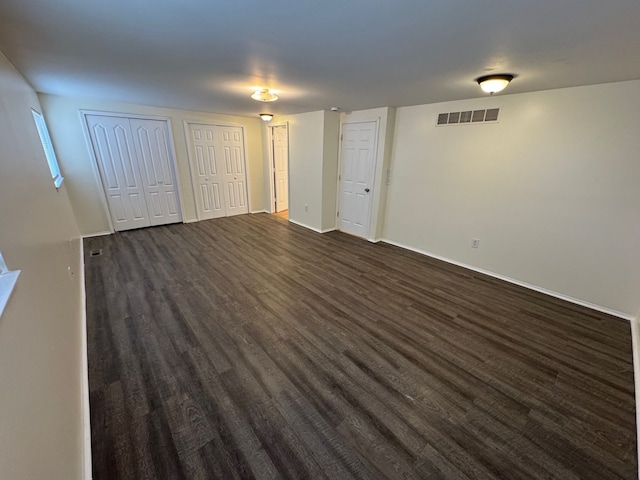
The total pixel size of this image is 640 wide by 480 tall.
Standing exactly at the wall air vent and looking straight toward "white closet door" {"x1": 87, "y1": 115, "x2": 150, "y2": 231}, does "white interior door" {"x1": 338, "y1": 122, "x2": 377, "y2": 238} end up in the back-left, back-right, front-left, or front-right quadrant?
front-right

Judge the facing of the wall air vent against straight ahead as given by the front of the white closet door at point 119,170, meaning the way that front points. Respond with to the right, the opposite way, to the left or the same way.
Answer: to the right

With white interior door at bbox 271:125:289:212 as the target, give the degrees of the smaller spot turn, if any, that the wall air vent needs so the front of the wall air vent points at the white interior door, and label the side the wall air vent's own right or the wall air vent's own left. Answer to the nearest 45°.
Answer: approximately 45° to the wall air vent's own right

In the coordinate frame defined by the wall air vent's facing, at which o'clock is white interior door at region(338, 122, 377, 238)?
The white interior door is roughly at 2 o'clock from the wall air vent.

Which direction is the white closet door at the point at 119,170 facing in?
toward the camera

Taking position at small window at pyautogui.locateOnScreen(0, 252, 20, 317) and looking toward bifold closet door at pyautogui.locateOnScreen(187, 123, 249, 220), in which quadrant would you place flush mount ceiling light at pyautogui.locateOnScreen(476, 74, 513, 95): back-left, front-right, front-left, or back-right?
front-right

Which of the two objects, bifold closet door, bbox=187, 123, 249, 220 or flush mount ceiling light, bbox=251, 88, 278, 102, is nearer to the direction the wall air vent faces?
the flush mount ceiling light

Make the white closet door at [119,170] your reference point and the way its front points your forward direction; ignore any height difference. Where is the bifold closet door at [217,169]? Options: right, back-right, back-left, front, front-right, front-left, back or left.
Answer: left

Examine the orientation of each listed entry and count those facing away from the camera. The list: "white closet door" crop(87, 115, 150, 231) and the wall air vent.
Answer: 0

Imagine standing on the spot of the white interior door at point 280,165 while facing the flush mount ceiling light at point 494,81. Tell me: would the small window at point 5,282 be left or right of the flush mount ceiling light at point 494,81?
right

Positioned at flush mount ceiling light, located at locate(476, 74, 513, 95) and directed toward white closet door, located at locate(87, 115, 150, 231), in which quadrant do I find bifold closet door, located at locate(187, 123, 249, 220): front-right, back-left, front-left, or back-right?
front-right

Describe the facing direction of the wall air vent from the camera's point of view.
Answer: facing the viewer and to the left of the viewer

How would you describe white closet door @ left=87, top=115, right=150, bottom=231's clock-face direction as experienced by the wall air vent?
The white closet door is roughly at 1 o'clock from the wall air vent.

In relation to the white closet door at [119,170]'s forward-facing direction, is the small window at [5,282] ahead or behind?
ahead

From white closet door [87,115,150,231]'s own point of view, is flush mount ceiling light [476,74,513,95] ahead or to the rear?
ahead

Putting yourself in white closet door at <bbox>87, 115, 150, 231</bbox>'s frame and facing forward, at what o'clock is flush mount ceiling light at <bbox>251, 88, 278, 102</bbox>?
The flush mount ceiling light is roughly at 11 o'clock from the white closet door.
